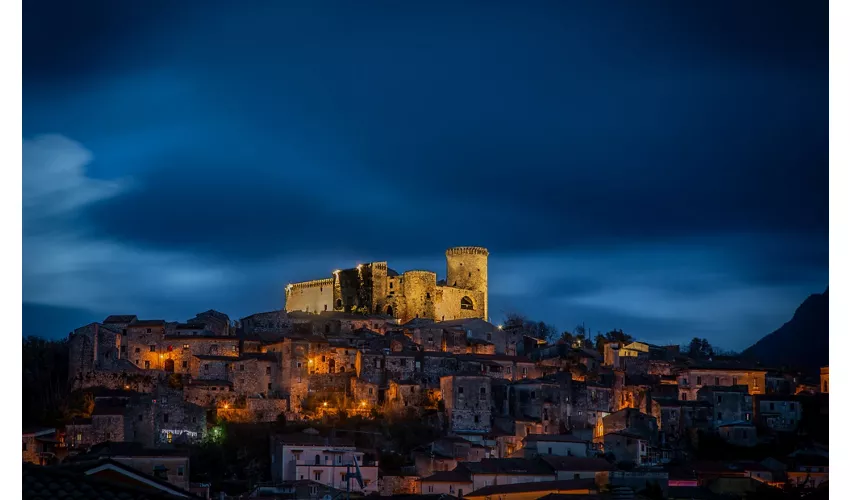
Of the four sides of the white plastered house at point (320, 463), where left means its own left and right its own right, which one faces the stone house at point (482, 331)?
back

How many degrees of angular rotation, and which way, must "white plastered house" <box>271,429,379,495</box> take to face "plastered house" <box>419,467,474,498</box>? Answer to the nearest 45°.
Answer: approximately 45° to its left

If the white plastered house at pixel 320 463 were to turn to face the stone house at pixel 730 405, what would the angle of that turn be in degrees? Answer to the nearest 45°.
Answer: approximately 135° to its left

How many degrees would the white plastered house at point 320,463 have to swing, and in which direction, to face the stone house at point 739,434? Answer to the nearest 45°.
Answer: approximately 135° to its left

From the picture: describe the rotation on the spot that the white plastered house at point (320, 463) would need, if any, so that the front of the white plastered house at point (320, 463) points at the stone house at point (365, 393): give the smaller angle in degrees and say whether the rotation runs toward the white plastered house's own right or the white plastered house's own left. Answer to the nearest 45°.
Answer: approximately 180°

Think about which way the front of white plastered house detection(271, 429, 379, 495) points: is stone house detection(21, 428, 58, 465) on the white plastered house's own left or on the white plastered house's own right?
on the white plastered house's own right

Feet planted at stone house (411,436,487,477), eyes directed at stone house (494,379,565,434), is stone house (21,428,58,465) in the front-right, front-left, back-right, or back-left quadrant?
back-left

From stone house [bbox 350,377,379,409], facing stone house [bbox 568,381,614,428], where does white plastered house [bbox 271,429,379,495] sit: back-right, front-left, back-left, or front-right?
back-right

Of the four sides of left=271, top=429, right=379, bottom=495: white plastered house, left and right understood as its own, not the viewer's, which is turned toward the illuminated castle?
back

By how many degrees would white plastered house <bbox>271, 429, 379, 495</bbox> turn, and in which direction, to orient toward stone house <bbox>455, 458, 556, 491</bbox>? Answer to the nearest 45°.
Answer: approximately 45° to its left

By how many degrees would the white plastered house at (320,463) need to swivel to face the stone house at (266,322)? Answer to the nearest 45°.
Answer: approximately 180°

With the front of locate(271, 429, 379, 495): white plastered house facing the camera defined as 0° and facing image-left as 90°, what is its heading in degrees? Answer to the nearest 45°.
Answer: approximately 0°
